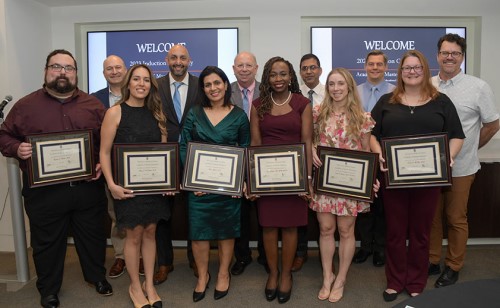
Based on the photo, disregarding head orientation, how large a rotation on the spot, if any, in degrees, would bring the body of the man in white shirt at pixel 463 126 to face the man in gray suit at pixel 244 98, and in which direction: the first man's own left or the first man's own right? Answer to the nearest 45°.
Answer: approximately 45° to the first man's own right

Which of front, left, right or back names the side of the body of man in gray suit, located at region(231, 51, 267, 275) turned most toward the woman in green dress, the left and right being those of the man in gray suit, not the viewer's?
front

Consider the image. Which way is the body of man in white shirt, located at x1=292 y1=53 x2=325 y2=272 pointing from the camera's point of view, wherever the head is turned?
toward the camera

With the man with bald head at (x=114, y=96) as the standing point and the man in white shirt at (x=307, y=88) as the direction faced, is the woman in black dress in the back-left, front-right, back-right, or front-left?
front-right

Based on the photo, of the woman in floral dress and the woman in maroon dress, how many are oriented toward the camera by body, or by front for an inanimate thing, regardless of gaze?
2

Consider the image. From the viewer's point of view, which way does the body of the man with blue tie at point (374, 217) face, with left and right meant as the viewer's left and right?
facing the viewer

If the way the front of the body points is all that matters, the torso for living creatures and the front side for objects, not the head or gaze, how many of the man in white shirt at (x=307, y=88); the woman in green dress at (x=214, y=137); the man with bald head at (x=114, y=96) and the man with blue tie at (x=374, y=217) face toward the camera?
4

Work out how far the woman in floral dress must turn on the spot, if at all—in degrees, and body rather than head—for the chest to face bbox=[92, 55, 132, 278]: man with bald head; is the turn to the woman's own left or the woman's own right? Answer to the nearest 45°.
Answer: approximately 90° to the woman's own right

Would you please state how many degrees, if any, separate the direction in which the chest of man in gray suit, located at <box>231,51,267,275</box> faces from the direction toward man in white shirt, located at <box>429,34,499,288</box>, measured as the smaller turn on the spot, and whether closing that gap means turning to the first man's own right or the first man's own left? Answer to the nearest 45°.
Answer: approximately 90° to the first man's own left

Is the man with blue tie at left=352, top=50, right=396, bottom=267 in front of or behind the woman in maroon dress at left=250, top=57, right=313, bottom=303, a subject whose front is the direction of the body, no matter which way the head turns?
behind

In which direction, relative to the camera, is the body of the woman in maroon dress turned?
toward the camera
